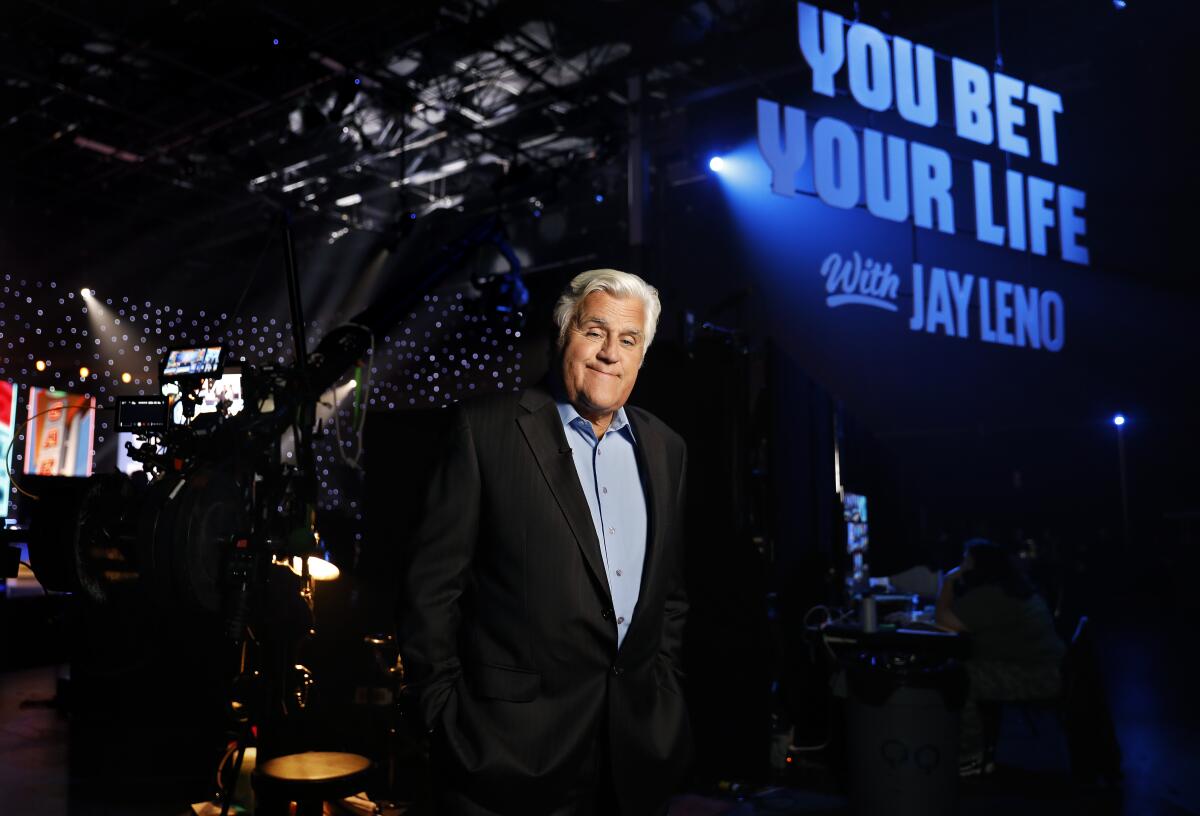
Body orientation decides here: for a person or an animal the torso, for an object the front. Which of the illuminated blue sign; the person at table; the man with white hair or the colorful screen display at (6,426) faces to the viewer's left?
the person at table

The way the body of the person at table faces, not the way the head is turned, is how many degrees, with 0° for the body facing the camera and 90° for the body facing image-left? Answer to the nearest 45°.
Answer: approximately 90°

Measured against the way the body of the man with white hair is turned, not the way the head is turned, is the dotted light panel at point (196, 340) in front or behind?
behind

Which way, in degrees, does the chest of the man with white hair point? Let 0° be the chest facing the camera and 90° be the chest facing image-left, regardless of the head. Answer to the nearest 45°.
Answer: approximately 315°

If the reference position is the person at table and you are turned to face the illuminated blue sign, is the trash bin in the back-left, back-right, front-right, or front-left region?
back-left
